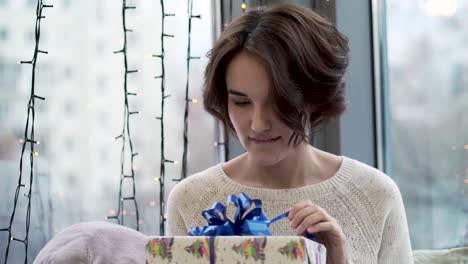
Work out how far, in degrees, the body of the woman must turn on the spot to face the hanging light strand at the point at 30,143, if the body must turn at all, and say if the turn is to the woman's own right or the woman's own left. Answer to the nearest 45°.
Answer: approximately 135° to the woman's own right

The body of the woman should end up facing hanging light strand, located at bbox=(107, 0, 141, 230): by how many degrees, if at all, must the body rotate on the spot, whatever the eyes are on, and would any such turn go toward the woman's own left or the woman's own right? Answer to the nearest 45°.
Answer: approximately 135° to the woman's own right

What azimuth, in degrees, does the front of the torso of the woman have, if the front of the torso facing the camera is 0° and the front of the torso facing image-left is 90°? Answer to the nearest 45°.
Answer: approximately 0°

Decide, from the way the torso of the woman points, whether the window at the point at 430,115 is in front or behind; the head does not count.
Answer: behind
